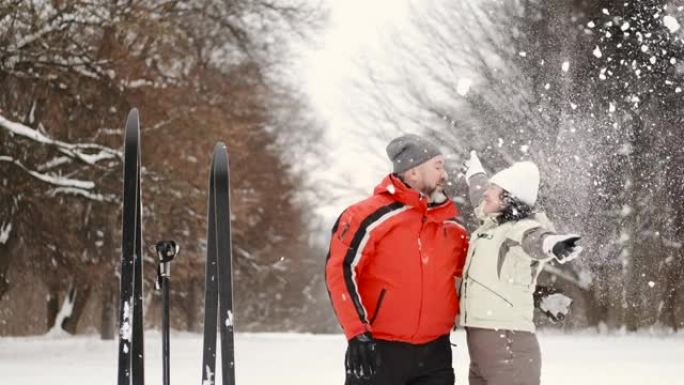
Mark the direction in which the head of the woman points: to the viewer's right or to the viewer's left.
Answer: to the viewer's left

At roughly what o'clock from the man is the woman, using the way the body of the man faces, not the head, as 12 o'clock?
The woman is roughly at 10 o'clock from the man.

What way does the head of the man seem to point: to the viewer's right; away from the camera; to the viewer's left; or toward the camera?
to the viewer's right

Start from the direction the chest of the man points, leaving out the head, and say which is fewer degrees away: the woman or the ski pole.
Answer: the woman

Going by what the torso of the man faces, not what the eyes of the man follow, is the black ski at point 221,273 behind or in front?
behind

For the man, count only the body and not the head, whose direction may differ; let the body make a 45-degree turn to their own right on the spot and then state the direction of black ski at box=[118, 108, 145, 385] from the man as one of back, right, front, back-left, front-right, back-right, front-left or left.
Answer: right

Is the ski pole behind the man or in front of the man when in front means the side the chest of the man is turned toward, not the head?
behind

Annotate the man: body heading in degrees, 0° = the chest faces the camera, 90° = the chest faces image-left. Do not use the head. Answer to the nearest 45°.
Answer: approximately 315°
